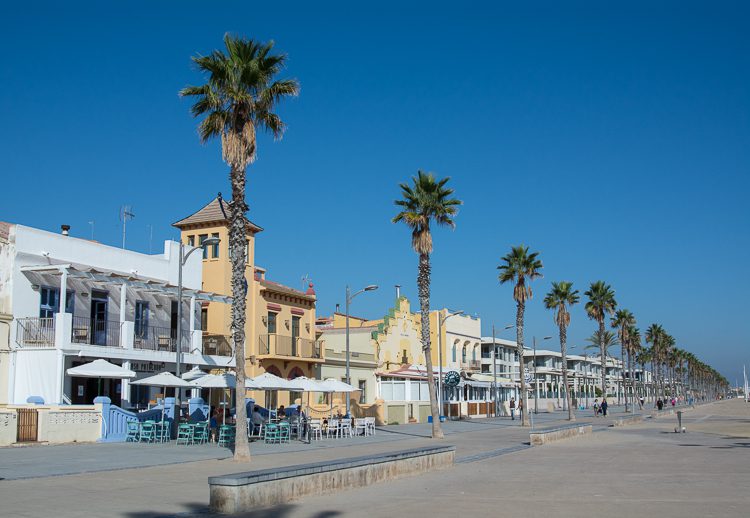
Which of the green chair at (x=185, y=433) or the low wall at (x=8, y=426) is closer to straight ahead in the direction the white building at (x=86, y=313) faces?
the green chair

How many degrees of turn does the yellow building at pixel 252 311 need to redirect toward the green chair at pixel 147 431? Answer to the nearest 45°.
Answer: approximately 45° to its right

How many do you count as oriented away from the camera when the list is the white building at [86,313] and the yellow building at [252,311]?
0

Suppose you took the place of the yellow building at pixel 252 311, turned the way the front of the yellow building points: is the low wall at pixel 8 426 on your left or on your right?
on your right

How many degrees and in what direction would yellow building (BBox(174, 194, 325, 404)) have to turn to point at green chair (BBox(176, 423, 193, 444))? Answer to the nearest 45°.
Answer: approximately 45° to its right

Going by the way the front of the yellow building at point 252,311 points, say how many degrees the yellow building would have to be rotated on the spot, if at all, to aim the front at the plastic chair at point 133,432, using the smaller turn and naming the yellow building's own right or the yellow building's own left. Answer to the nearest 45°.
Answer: approximately 45° to the yellow building's own right

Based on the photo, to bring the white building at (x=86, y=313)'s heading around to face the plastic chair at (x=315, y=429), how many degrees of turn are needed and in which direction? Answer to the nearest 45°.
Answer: approximately 45° to its left

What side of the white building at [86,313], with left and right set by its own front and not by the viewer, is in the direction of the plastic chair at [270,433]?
front

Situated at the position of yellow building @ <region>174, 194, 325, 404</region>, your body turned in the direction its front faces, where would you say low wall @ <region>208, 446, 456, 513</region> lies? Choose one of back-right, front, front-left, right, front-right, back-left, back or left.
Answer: front-right

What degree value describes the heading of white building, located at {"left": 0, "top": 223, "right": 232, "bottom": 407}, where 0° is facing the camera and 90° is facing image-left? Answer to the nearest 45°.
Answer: approximately 315°

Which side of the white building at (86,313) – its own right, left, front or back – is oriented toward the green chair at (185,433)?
front

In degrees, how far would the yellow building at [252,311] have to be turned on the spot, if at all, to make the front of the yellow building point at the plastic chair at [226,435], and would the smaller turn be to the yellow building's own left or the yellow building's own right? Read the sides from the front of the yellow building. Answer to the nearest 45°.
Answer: approximately 45° to the yellow building's own right
